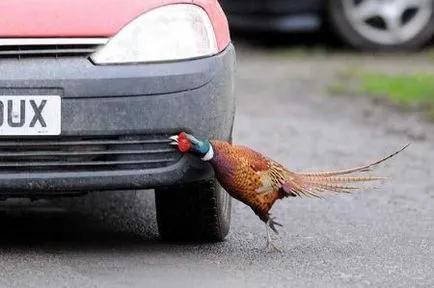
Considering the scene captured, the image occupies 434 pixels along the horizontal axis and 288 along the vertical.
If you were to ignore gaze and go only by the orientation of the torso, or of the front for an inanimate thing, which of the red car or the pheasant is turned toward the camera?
the red car

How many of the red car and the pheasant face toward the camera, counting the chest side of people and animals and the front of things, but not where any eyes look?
1

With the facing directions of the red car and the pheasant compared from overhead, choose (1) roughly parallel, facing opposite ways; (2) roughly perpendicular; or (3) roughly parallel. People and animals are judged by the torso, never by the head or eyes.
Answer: roughly perpendicular

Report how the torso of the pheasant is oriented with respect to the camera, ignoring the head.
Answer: to the viewer's left

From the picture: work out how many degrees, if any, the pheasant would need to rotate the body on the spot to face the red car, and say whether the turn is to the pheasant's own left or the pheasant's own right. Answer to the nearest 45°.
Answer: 0° — it already faces it

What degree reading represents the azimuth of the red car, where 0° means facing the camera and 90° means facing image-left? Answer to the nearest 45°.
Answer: approximately 0°

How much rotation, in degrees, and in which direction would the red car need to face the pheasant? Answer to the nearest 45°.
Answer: approximately 90° to its left
